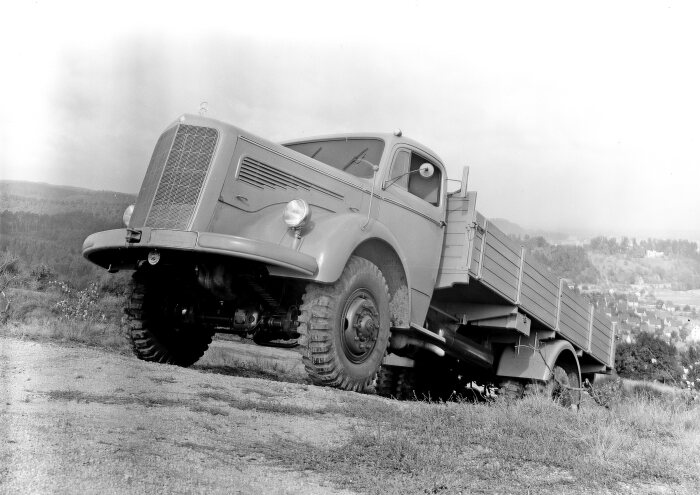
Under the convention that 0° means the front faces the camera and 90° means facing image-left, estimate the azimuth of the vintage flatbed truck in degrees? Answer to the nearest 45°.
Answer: approximately 45°
